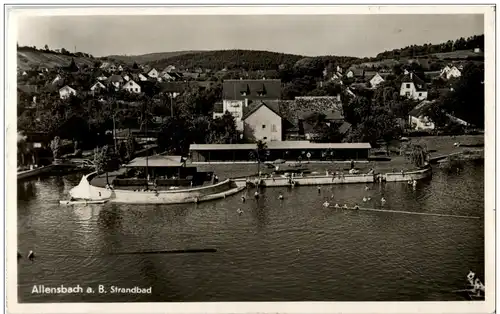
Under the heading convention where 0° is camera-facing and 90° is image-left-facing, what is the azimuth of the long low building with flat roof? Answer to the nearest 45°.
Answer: approximately 0°

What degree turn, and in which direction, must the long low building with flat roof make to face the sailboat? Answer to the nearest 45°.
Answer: approximately 90° to its right

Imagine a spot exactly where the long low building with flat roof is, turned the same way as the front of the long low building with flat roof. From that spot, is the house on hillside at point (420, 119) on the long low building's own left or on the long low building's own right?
on the long low building's own left

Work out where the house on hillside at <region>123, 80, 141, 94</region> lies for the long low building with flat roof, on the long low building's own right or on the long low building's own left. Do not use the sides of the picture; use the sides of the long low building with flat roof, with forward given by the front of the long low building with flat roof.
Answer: on the long low building's own right

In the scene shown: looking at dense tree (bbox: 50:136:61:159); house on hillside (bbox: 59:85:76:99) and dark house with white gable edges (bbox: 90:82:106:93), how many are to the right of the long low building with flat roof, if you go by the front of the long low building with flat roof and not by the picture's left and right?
3
